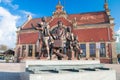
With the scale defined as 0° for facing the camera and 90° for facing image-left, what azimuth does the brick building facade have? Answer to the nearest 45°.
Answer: approximately 0°

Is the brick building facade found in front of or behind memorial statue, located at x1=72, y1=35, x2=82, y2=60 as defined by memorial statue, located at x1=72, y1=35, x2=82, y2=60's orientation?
behind

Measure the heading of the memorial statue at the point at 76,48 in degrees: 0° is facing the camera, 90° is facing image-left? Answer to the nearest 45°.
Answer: approximately 45°
